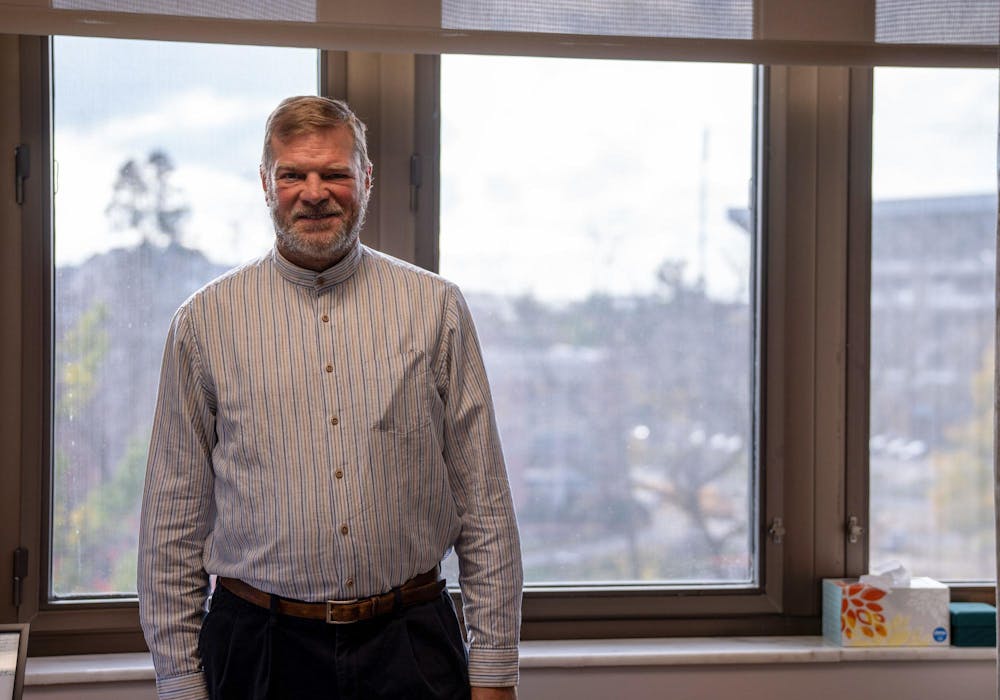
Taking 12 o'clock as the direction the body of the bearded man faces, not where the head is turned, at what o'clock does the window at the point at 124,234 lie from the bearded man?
The window is roughly at 5 o'clock from the bearded man.

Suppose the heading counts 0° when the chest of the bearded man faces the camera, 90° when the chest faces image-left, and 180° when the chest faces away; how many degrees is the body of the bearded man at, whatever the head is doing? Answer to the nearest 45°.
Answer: approximately 0°

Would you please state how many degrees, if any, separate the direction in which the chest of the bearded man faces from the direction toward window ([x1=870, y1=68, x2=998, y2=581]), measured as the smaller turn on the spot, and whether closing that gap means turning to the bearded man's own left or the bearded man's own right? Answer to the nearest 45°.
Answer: approximately 135° to the bearded man's own left

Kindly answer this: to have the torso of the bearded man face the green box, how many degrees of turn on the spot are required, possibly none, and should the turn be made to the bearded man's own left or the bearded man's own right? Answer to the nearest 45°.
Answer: approximately 90° to the bearded man's own left

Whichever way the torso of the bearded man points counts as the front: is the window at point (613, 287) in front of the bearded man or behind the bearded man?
behind

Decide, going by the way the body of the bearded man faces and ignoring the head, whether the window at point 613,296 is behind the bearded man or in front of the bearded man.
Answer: behind

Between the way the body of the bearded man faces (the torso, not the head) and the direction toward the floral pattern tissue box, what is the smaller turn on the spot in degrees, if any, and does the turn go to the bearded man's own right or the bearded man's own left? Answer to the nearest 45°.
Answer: approximately 90° to the bearded man's own left
